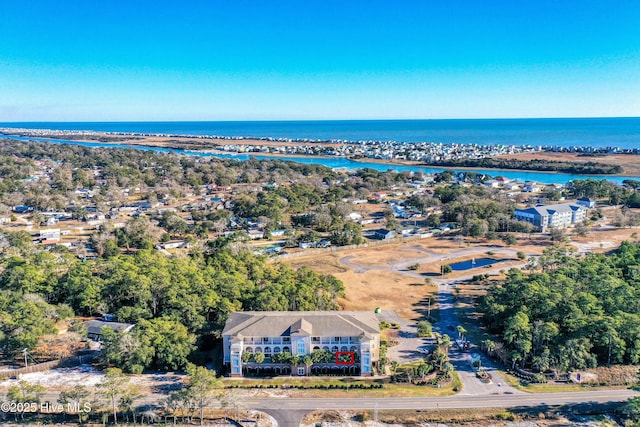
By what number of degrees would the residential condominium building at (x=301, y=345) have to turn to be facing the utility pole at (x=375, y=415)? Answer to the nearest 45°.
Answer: approximately 45° to its left

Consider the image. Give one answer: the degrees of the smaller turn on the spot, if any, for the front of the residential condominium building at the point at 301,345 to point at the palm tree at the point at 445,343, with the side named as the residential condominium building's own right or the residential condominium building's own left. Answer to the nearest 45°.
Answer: approximately 90° to the residential condominium building's own left

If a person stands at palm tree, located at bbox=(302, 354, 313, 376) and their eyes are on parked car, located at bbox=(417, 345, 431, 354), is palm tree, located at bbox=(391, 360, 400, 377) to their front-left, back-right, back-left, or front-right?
front-right

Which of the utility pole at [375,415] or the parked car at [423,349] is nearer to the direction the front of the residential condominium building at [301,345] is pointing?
the utility pole

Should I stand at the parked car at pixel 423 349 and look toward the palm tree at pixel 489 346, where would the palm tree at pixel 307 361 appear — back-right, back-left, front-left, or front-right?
back-right

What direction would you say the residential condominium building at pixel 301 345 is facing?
toward the camera

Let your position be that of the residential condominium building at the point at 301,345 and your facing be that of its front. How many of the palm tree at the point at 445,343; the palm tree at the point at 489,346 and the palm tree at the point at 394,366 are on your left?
3

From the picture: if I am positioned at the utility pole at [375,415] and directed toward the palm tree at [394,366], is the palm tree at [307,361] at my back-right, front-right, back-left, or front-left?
front-left

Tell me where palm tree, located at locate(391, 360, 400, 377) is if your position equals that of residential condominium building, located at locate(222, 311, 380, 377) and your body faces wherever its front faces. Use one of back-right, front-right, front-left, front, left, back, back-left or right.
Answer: left

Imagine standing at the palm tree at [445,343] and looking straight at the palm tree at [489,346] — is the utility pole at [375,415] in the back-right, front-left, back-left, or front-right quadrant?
back-right

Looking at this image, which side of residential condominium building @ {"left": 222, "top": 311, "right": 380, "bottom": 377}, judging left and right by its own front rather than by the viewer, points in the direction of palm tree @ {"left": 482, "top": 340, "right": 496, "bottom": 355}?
left

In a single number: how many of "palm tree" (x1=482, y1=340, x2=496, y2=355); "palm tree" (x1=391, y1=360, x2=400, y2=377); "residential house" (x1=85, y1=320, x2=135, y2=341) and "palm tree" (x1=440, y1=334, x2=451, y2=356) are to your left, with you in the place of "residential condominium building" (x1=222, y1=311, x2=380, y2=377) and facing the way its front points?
3

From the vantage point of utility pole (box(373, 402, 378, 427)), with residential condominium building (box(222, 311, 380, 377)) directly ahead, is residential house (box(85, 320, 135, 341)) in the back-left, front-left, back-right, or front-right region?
front-left

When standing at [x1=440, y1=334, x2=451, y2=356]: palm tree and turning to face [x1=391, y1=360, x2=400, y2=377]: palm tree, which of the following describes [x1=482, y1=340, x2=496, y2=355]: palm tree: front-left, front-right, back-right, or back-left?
back-left

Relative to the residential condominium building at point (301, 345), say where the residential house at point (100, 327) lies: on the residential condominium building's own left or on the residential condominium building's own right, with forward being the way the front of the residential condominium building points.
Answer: on the residential condominium building's own right
